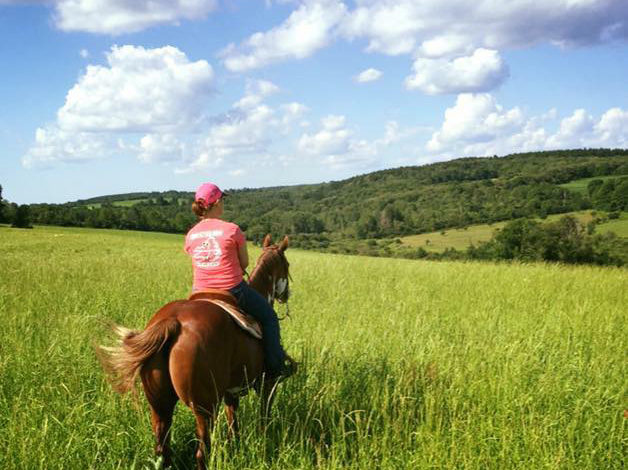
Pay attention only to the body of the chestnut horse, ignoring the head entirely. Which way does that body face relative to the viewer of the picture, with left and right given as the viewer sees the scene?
facing away from the viewer and to the right of the viewer

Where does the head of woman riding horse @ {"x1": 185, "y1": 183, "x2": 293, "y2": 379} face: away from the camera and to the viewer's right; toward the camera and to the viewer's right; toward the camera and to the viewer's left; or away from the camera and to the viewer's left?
away from the camera and to the viewer's right

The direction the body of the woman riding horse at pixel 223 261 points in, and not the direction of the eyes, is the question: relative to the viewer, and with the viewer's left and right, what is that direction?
facing away from the viewer and to the right of the viewer
